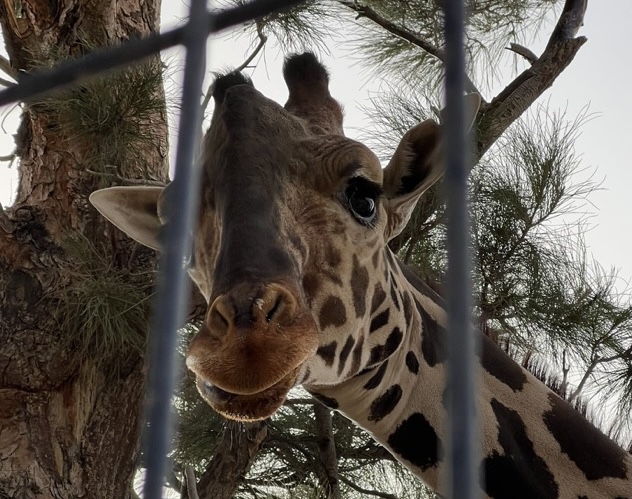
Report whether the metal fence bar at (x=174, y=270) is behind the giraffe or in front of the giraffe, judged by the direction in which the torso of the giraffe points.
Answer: in front

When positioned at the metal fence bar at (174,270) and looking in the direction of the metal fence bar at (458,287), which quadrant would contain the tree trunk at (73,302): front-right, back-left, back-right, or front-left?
back-left

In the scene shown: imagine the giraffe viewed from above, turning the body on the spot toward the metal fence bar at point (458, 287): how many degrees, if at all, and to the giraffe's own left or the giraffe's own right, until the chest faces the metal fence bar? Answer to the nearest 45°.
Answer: approximately 45° to the giraffe's own left

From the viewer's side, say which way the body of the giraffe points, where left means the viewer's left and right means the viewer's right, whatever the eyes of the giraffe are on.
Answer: facing the viewer and to the left of the viewer

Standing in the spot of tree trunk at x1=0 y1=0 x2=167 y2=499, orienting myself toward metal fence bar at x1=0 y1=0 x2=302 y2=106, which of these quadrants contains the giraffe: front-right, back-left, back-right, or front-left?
front-left

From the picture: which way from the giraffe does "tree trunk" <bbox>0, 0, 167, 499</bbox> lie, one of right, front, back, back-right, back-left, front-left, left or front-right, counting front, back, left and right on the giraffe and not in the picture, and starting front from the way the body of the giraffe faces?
right

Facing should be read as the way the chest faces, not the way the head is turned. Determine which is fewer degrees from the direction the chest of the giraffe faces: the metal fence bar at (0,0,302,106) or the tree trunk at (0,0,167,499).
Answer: the metal fence bar
